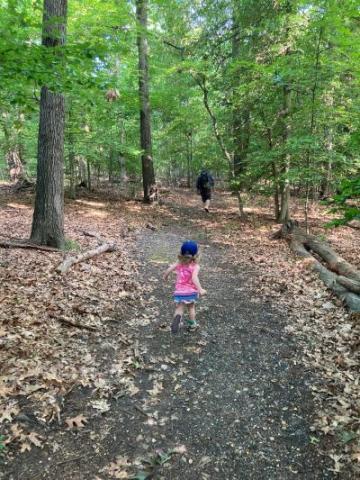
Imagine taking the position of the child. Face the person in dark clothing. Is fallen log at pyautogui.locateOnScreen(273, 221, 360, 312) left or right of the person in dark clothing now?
right

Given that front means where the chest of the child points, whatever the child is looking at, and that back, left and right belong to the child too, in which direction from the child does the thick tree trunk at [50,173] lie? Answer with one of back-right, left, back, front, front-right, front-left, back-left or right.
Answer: front-left

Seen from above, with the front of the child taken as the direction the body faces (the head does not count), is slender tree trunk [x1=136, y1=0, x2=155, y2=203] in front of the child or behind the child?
in front

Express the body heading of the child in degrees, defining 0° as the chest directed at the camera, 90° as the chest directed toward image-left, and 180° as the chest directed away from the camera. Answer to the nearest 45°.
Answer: approximately 180°

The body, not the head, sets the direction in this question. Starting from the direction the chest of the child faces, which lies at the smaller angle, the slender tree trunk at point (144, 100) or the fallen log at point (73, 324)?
the slender tree trunk

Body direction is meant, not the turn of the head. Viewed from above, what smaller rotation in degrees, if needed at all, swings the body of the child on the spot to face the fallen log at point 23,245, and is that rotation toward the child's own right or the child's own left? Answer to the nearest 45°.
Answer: approximately 45° to the child's own left

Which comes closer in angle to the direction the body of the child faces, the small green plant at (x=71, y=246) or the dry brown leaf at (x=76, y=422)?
the small green plant

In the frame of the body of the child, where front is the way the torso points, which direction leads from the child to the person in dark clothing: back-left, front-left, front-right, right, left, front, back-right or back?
front

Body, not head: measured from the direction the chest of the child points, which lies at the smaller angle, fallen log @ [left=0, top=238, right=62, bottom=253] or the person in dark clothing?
the person in dark clothing

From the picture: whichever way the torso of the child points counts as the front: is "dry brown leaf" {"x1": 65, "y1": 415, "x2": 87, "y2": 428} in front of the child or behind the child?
behind

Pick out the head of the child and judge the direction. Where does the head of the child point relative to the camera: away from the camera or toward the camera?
away from the camera

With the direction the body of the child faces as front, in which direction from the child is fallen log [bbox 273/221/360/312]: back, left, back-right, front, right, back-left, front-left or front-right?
front-right

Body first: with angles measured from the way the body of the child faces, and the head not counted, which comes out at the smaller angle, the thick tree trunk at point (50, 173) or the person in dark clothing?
the person in dark clothing

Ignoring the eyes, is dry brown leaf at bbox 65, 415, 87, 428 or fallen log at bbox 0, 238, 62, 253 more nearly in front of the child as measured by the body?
the fallen log
